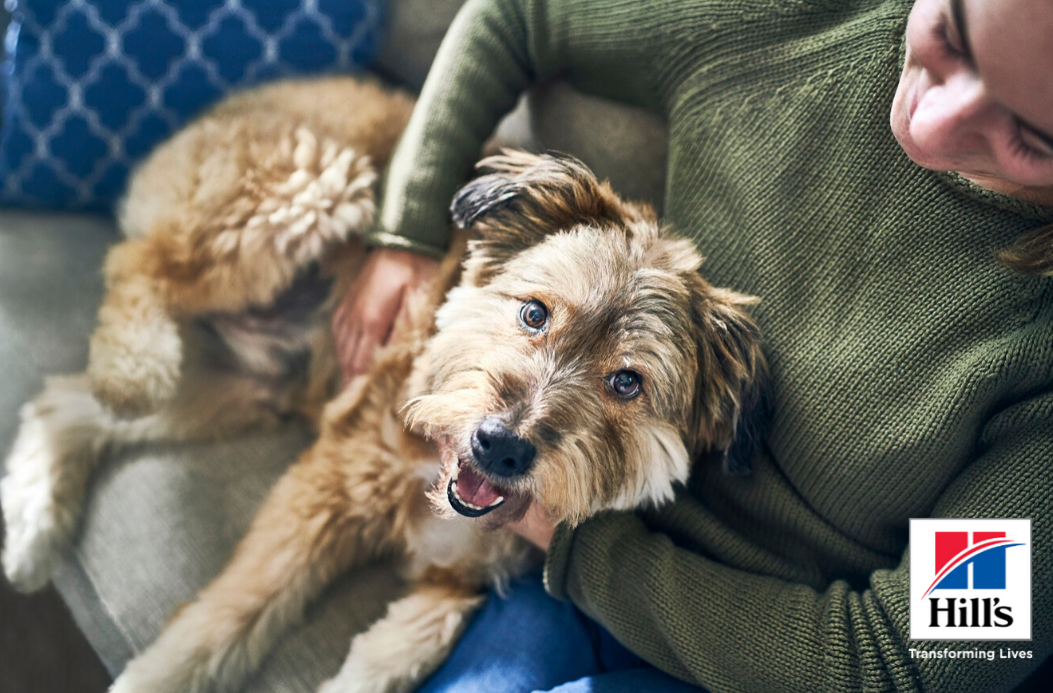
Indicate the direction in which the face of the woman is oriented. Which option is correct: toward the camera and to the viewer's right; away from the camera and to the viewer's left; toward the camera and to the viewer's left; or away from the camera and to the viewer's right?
toward the camera and to the viewer's left

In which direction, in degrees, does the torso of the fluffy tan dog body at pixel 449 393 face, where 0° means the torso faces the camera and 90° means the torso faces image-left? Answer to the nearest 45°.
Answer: approximately 315°

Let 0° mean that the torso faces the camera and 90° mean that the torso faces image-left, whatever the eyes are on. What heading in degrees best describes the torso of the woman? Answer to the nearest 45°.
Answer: approximately 45°

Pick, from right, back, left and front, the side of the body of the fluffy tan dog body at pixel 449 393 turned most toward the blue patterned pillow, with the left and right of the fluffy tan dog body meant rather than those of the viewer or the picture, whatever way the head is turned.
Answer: back
